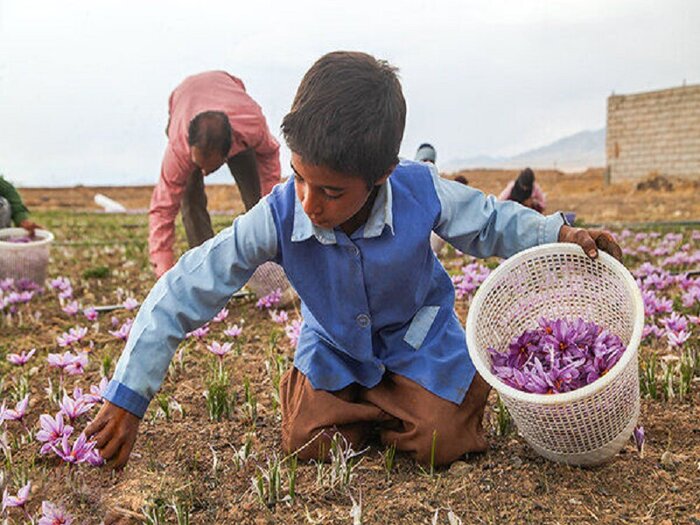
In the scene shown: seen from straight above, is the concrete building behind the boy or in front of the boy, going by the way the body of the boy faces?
behind

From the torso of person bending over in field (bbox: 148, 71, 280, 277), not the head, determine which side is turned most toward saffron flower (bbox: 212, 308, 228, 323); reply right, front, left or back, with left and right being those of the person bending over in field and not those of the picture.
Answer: front

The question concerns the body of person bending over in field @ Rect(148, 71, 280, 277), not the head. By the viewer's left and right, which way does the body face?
facing the viewer

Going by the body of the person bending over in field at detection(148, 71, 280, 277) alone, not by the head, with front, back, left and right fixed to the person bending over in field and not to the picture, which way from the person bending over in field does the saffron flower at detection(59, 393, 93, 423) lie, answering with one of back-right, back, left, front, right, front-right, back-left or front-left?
front

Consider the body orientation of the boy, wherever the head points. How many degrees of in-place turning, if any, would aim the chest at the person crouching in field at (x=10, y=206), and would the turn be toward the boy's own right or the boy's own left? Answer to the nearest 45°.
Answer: approximately 135° to the boy's own right

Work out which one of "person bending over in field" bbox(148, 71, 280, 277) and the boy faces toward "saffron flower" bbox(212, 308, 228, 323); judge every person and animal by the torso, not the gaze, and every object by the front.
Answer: the person bending over in field

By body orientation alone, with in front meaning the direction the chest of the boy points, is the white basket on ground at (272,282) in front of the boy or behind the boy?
behind

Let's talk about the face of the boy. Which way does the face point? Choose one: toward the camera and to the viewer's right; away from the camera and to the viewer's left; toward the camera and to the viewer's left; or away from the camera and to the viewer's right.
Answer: toward the camera and to the viewer's left

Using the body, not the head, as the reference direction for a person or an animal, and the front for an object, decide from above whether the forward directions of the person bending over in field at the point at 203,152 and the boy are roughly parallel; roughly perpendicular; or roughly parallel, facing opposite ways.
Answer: roughly parallel

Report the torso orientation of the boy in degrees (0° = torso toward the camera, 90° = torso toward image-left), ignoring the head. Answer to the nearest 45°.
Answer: approximately 0°

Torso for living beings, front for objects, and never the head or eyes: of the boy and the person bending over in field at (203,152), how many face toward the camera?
2

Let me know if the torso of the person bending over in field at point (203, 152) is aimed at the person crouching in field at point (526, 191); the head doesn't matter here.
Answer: no

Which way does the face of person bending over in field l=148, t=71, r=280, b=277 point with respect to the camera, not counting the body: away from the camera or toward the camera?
toward the camera

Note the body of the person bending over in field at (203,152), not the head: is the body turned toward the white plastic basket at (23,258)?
no

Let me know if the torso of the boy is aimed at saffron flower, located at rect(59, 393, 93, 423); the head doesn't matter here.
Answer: no

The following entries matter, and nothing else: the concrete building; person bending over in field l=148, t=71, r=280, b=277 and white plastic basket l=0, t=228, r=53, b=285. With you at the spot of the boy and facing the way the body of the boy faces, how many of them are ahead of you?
0

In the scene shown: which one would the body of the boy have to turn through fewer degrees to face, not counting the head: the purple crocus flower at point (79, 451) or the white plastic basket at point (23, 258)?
the purple crocus flower
